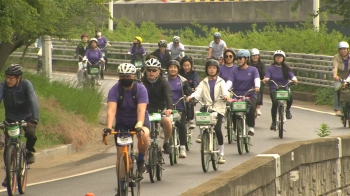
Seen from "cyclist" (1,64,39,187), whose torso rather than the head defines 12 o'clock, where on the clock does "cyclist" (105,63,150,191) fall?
"cyclist" (105,63,150,191) is roughly at 9 o'clock from "cyclist" (1,64,39,187).

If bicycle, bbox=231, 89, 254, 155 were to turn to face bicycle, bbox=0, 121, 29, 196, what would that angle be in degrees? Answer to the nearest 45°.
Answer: approximately 45° to its right

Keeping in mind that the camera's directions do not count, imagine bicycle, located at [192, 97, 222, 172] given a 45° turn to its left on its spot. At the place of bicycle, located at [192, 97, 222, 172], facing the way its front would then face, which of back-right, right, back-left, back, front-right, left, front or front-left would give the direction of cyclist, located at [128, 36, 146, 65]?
back-left

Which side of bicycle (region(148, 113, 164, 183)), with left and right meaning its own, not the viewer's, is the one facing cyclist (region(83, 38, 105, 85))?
back

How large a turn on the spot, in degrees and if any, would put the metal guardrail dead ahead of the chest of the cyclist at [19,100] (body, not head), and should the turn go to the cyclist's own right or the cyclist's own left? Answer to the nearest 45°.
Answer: approximately 180°

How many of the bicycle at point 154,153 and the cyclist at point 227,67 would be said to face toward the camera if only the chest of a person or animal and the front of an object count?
2

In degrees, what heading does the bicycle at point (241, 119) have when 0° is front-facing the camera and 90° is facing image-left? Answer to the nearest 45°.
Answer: approximately 0°

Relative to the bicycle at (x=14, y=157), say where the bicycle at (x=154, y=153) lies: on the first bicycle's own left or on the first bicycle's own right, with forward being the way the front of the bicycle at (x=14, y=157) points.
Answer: on the first bicycle's own left
